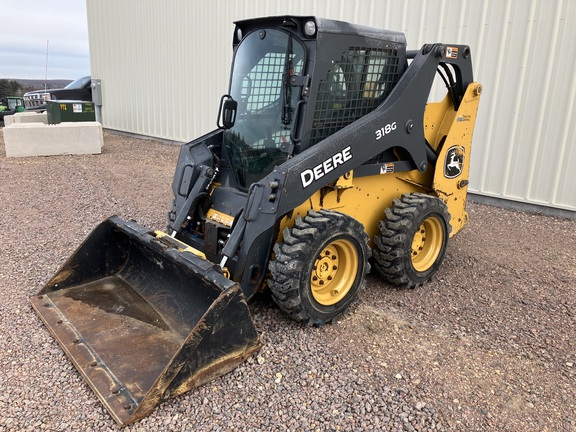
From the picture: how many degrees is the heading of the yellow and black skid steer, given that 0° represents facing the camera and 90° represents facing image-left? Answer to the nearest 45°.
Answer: approximately 45°

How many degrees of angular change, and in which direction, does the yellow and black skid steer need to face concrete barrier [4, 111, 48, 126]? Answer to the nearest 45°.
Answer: approximately 90° to its right

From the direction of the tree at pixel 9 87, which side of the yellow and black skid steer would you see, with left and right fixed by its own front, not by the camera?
right

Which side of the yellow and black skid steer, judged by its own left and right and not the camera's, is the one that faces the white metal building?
back

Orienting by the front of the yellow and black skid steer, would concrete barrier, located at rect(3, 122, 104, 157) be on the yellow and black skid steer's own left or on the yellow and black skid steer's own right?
on the yellow and black skid steer's own right
